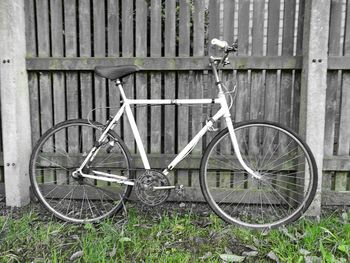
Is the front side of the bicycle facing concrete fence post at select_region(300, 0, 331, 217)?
yes

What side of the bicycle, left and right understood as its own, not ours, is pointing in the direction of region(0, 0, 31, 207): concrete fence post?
back

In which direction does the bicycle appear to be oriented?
to the viewer's right
